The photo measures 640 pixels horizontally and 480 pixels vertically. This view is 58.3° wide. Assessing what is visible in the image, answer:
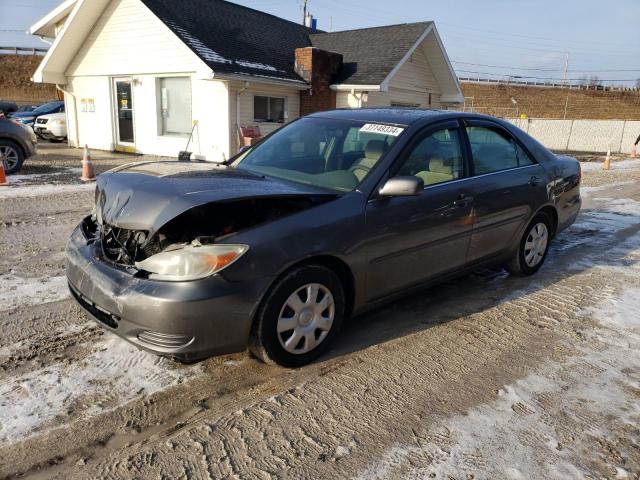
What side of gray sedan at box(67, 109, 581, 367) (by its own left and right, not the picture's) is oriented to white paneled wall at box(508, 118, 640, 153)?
back

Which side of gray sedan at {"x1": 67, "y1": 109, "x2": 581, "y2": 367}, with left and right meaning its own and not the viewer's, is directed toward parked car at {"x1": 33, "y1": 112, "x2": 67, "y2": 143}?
right

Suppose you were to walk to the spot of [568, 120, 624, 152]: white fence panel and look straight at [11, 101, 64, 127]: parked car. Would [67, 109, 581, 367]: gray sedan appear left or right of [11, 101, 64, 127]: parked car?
left

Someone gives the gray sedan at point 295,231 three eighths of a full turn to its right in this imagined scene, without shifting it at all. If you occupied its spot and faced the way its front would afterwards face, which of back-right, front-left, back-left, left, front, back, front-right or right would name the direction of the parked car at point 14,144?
front-left

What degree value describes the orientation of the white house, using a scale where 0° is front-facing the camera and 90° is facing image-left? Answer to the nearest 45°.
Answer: approximately 45°

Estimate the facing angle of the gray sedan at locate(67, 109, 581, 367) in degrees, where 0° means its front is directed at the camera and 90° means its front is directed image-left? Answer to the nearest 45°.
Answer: approximately 45°

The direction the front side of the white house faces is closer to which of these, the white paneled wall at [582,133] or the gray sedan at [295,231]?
the gray sedan

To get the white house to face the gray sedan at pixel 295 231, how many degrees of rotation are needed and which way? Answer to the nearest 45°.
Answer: approximately 45° to its left

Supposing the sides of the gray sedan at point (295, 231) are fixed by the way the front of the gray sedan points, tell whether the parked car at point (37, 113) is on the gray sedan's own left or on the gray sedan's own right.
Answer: on the gray sedan's own right

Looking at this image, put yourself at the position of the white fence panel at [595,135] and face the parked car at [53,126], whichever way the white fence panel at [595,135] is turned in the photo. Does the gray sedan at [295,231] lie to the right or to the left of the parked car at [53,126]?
left

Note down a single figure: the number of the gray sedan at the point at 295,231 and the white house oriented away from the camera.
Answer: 0
